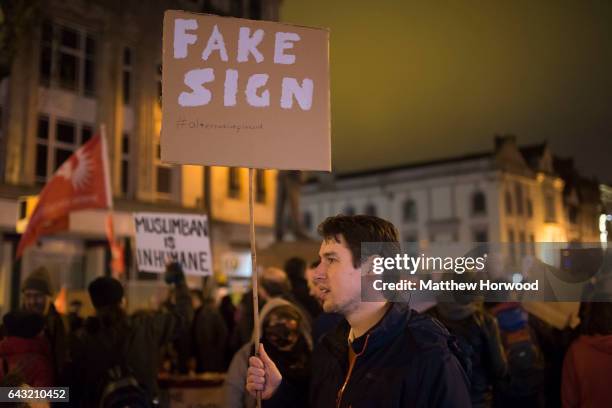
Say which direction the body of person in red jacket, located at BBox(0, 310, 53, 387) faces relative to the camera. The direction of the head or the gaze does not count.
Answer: away from the camera

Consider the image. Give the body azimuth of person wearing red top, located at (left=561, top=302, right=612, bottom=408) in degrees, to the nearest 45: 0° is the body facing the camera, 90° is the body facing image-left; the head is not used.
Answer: approximately 180°

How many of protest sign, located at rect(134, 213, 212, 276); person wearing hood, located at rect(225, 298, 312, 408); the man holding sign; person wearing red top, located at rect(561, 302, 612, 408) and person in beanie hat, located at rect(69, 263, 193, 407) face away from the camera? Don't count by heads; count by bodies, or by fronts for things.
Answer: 2

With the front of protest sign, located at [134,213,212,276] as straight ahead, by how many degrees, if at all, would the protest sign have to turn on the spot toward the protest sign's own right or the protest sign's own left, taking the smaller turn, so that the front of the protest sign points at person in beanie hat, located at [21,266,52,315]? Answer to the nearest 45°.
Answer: approximately 45° to the protest sign's own right

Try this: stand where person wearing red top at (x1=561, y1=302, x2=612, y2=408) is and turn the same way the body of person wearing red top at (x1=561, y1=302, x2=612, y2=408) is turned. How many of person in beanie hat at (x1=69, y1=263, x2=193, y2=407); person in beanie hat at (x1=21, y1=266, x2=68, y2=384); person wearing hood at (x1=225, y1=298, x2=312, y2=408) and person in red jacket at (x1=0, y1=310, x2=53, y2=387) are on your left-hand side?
4

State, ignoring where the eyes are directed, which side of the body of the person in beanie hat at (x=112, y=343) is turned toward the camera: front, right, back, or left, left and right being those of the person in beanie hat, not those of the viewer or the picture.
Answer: back

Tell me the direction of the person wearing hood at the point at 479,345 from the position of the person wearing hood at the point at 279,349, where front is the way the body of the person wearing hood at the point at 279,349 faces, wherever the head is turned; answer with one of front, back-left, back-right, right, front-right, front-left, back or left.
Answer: left
